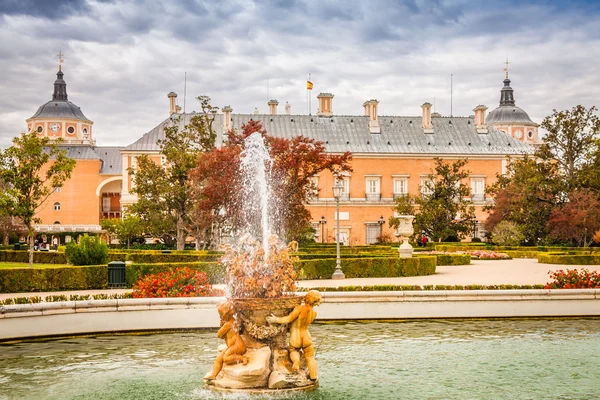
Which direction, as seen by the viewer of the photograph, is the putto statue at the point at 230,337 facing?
facing to the left of the viewer

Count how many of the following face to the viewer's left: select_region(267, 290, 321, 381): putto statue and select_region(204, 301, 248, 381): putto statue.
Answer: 1

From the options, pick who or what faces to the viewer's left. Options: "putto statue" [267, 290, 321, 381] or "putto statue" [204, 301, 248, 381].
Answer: "putto statue" [204, 301, 248, 381]

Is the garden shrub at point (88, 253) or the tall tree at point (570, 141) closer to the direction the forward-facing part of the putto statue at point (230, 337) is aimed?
the garden shrub

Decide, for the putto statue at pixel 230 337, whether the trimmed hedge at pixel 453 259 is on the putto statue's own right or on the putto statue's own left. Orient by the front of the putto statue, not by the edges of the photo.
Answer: on the putto statue's own right

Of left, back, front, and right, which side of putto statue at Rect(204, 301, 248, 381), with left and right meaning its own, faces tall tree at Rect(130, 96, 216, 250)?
right

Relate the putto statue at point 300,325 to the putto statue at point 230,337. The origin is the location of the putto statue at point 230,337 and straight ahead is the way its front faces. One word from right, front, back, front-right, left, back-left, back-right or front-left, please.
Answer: back

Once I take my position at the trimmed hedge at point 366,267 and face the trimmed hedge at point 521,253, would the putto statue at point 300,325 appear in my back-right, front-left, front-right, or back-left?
back-right

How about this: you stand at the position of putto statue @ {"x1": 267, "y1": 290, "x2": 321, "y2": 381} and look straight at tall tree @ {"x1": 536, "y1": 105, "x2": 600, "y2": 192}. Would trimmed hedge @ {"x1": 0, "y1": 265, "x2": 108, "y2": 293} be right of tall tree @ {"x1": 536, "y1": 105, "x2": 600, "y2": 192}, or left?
left

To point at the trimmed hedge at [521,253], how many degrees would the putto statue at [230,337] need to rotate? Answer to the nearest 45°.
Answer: approximately 135° to its right
